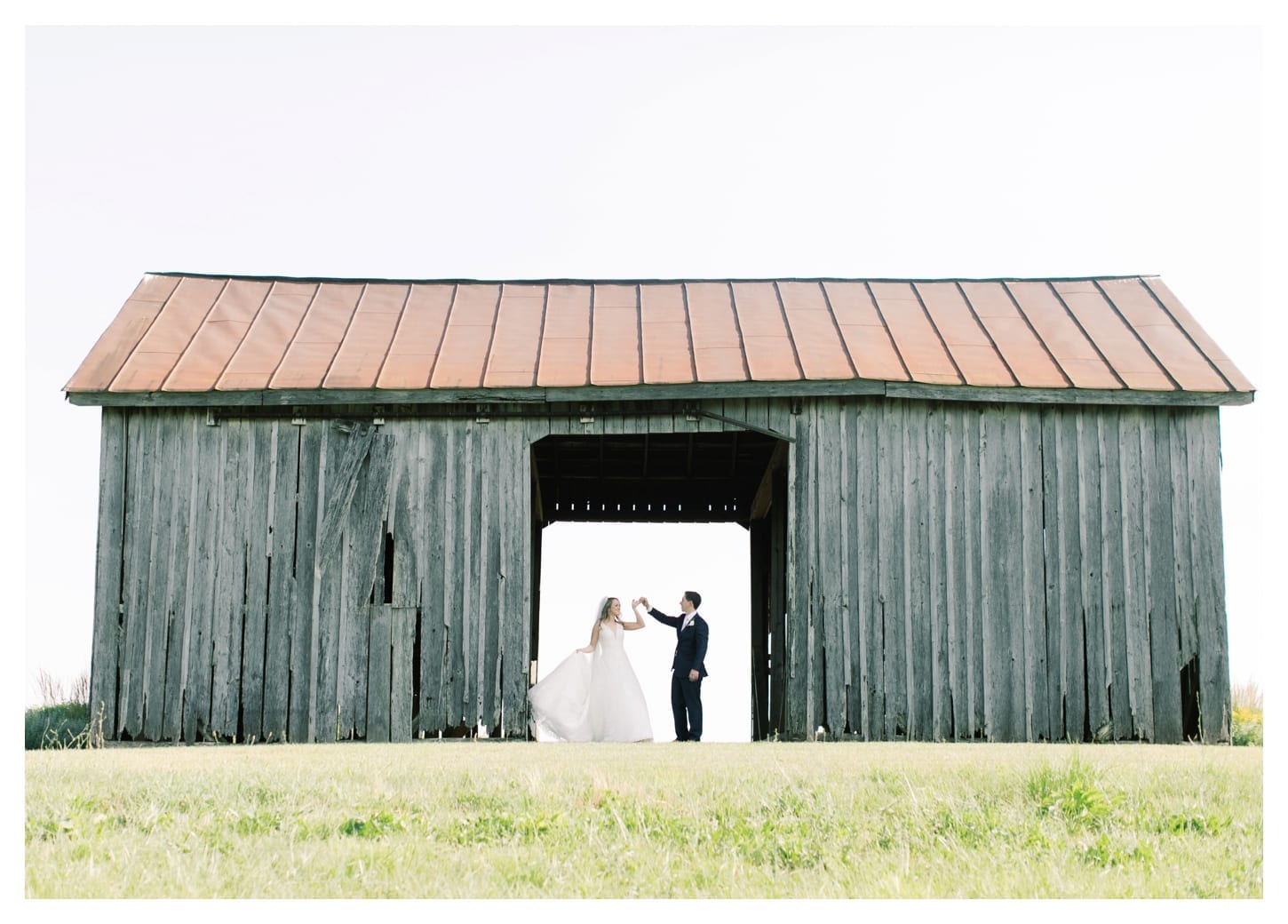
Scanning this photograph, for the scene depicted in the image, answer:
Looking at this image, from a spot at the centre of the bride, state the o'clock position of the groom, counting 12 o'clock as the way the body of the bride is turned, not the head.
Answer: The groom is roughly at 11 o'clock from the bride.

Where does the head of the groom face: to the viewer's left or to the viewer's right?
to the viewer's left

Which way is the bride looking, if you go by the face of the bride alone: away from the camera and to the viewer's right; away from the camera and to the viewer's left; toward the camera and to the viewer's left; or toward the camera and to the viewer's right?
toward the camera and to the viewer's right

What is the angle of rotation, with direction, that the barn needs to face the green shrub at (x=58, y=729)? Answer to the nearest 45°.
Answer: approximately 90° to its right

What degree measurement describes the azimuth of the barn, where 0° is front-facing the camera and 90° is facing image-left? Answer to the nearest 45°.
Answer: approximately 0°

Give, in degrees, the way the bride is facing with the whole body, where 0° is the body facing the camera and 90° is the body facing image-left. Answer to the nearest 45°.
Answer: approximately 315°

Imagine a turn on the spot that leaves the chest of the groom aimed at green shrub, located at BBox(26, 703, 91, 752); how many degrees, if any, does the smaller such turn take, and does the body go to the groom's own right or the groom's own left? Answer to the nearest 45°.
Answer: approximately 45° to the groom's own right

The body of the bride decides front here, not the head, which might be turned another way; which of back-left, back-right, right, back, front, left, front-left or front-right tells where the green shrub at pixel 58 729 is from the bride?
back-right

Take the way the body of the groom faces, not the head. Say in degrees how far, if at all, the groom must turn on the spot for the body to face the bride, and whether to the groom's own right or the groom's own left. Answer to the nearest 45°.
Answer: approximately 45° to the groom's own right

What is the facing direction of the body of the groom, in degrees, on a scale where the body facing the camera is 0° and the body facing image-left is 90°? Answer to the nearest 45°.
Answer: approximately 45°
